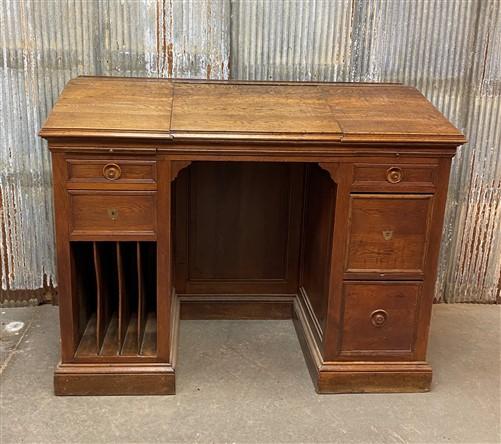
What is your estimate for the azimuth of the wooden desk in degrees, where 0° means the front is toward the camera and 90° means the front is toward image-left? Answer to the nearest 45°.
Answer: approximately 0°
